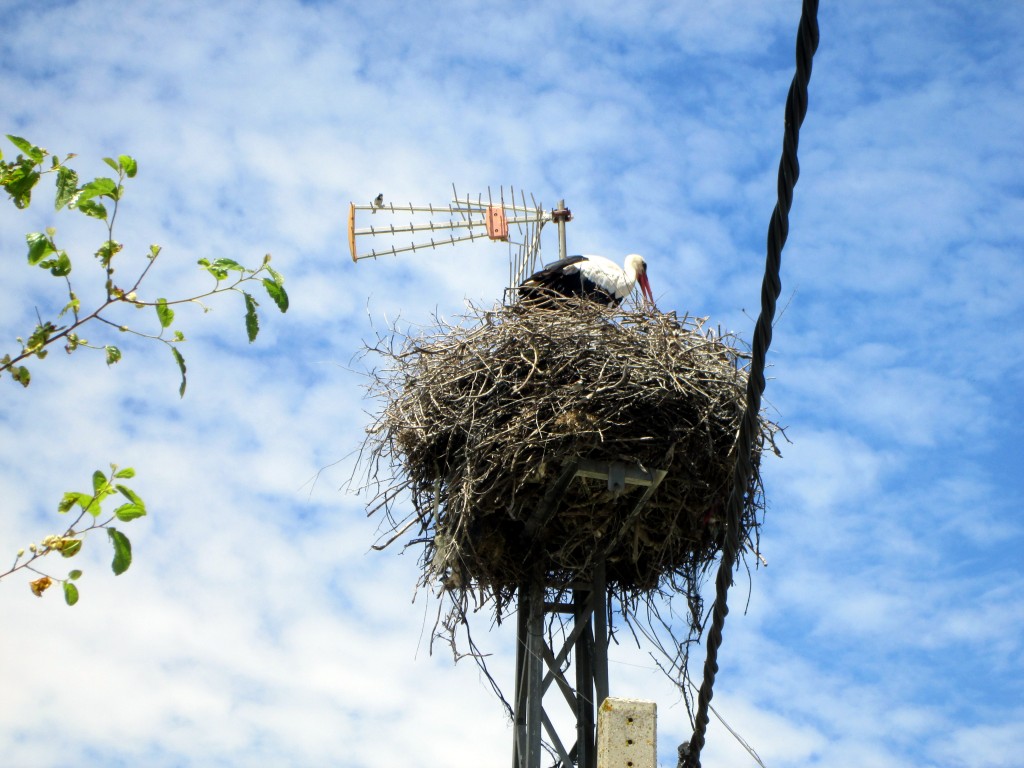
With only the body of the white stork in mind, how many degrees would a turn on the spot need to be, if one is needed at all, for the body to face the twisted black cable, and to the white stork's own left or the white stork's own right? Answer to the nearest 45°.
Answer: approximately 90° to the white stork's own right

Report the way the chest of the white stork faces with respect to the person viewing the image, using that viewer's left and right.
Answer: facing to the right of the viewer
